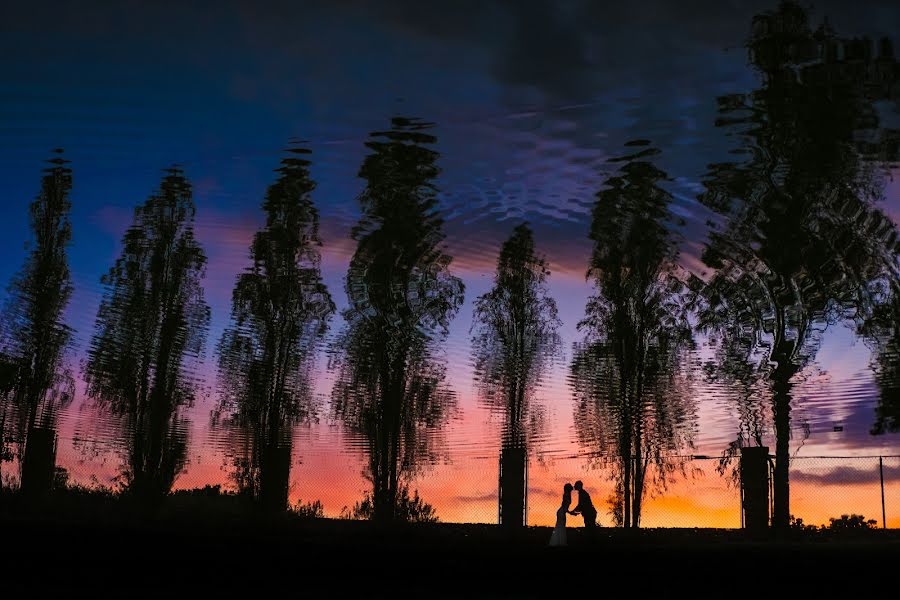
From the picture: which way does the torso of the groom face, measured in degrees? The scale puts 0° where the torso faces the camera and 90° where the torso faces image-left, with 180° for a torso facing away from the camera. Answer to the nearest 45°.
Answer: approximately 90°

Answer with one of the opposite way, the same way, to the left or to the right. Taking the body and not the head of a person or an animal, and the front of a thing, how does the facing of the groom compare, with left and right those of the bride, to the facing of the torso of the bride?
the opposite way

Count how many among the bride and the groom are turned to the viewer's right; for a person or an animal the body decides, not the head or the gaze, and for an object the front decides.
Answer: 1

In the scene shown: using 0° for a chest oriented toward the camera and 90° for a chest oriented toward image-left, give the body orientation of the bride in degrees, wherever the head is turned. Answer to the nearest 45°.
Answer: approximately 270°

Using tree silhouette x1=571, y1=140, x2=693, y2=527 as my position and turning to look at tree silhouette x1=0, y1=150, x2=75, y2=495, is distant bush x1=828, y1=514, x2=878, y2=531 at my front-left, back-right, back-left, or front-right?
back-right

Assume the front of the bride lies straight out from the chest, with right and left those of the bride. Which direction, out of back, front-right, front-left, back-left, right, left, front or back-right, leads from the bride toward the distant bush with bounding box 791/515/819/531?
front-left

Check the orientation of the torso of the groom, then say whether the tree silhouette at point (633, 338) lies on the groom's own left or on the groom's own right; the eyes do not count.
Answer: on the groom's own right

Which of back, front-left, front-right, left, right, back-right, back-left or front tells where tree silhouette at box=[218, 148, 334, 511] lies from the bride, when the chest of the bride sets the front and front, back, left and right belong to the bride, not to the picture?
back-left
